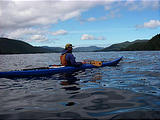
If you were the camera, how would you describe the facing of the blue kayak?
facing away from the viewer and to the right of the viewer
